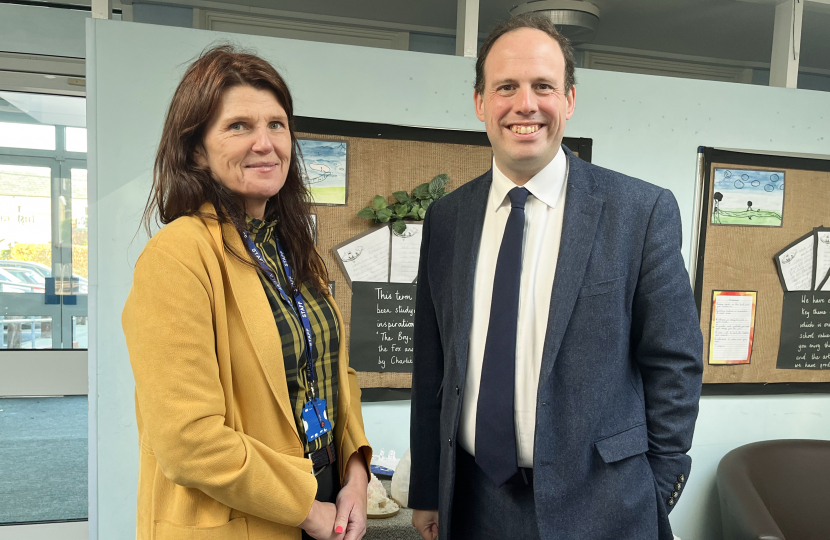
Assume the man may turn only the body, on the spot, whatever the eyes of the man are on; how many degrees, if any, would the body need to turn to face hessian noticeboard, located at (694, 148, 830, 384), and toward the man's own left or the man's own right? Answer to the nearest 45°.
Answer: approximately 180°

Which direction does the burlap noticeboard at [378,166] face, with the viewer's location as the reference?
facing the viewer

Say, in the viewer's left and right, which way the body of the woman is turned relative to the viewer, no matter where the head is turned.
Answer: facing the viewer and to the right of the viewer

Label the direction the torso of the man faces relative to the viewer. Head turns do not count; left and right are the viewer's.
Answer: facing the viewer and to the left of the viewer

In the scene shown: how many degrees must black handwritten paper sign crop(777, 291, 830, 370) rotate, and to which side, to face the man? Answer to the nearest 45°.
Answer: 0° — it already faces them

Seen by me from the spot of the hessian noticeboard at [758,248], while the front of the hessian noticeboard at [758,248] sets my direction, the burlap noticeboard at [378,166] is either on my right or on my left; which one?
on my right

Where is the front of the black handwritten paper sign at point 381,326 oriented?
toward the camera

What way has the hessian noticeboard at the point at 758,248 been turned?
toward the camera

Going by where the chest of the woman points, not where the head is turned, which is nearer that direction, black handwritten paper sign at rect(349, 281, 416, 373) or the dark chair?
the dark chair

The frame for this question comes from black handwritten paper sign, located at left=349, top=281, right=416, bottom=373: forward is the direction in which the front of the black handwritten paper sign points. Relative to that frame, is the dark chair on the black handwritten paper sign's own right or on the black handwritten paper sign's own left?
on the black handwritten paper sign's own left

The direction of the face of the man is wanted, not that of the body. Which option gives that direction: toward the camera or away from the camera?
toward the camera

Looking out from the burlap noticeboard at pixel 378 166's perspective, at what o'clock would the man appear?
The man is roughly at 11 o'clock from the burlap noticeboard.
